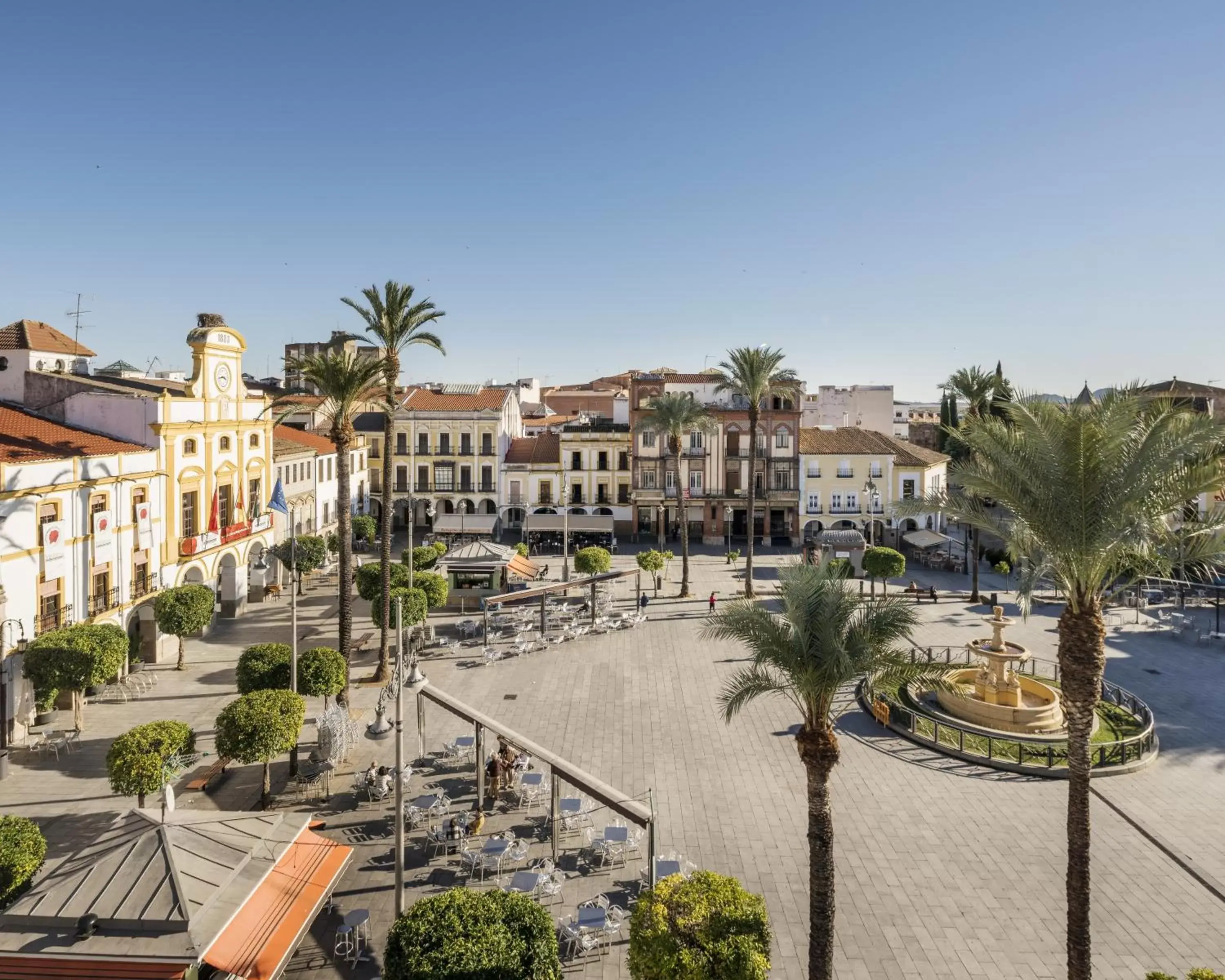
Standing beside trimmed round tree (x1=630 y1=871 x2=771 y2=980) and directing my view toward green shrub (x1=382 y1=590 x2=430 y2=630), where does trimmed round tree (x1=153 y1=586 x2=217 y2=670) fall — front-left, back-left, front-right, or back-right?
front-left

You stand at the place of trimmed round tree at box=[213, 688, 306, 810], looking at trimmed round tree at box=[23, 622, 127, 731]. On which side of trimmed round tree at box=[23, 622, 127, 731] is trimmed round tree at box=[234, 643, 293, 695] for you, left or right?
right

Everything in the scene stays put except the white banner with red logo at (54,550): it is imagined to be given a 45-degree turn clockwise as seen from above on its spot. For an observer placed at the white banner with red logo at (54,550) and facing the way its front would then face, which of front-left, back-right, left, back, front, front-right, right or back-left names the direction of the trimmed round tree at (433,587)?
left

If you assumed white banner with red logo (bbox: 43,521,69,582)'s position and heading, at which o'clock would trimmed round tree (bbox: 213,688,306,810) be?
The trimmed round tree is roughly at 1 o'clock from the white banner with red logo.

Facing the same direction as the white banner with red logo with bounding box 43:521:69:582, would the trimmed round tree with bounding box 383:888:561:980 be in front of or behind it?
in front

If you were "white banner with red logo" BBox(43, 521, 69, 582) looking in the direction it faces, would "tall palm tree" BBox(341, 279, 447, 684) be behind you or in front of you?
in front

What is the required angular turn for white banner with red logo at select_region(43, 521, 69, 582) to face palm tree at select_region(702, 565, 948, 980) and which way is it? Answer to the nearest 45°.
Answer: approximately 45° to its right

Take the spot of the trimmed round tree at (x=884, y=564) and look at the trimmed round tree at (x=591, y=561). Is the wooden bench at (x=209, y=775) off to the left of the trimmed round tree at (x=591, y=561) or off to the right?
left

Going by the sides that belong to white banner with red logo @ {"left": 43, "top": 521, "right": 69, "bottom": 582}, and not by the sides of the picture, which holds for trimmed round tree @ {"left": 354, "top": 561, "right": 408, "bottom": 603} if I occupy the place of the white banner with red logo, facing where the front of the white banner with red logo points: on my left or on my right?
on my left

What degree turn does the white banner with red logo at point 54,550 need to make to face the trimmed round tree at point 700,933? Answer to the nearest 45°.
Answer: approximately 45° to its right

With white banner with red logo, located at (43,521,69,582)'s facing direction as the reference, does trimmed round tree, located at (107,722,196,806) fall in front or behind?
in front

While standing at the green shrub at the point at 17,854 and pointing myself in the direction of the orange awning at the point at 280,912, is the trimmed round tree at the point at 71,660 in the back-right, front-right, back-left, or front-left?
back-left

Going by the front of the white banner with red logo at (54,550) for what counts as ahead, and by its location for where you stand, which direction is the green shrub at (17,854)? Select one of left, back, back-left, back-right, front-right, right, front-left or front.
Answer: front-right

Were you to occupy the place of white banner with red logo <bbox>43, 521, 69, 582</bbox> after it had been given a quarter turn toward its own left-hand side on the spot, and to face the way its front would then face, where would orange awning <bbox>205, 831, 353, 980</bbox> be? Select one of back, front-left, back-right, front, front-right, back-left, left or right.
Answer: back-right

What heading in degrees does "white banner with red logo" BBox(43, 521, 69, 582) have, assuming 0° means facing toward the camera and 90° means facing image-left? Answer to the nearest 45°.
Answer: approximately 315°

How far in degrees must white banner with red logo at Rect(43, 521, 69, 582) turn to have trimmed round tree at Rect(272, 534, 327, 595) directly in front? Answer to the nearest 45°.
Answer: approximately 90° to its left

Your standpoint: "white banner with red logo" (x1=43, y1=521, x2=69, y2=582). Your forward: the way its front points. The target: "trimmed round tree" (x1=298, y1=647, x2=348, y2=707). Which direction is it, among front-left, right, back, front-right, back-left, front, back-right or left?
front
